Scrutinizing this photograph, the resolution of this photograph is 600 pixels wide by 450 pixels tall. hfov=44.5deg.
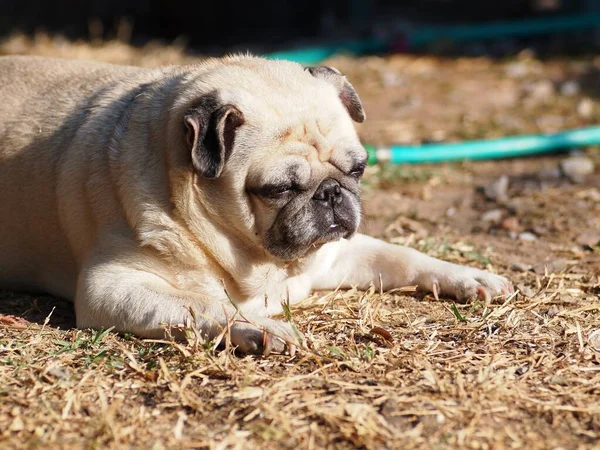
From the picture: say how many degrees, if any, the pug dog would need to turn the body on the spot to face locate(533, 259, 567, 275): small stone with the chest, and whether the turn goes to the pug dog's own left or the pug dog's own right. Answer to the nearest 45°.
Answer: approximately 45° to the pug dog's own left

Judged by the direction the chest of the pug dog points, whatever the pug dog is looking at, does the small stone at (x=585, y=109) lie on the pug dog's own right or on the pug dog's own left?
on the pug dog's own left

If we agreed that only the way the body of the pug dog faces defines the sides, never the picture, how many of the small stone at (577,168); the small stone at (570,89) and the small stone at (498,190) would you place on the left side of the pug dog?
3

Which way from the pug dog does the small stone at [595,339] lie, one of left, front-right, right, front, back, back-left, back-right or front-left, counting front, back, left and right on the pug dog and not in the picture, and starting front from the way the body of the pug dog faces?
front-left

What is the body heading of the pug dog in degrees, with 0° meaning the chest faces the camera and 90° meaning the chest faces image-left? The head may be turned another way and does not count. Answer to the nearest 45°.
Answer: approximately 315°

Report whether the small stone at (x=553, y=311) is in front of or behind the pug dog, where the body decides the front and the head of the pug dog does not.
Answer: in front

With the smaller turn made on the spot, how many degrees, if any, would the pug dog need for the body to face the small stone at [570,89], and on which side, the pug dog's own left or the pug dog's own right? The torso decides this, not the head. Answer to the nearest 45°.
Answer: approximately 90° to the pug dog's own left

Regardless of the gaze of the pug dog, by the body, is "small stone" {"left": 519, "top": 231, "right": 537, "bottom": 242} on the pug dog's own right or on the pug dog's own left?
on the pug dog's own left

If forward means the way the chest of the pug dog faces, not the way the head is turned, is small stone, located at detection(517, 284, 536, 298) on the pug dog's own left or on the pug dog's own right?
on the pug dog's own left

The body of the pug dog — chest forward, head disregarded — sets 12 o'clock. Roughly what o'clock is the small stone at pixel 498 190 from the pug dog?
The small stone is roughly at 9 o'clock from the pug dog.

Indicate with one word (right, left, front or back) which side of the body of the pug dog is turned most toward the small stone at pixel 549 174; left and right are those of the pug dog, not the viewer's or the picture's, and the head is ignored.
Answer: left

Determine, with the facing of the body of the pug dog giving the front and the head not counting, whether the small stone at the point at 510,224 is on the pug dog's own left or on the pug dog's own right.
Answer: on the pug dog's own left
